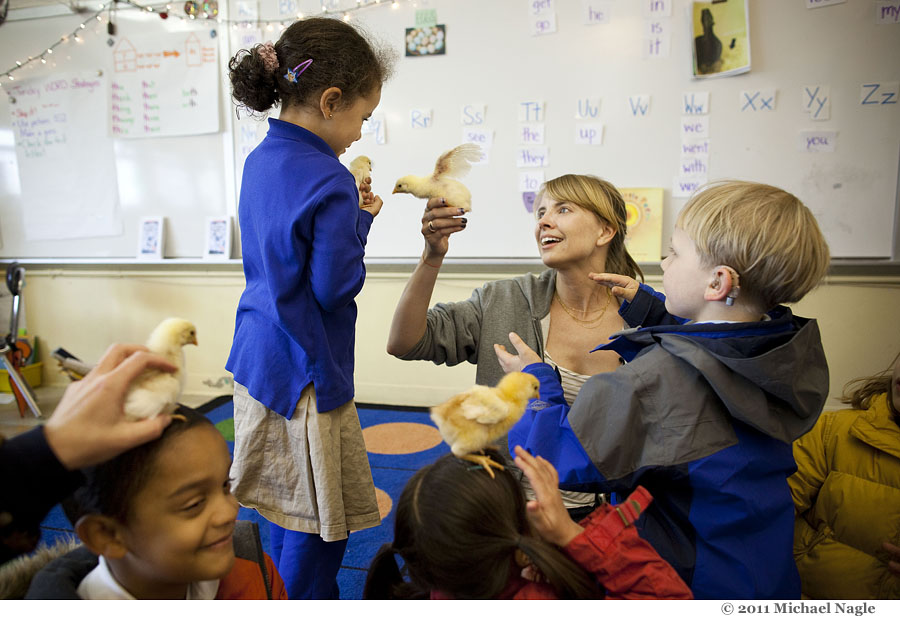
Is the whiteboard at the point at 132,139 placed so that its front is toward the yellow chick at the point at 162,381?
yes

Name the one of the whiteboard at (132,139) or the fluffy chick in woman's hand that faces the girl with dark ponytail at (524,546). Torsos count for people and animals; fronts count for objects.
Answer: the whiteboard

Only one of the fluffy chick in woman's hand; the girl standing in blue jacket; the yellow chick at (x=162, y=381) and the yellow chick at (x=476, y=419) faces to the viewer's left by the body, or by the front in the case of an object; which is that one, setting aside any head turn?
the fluffy chick in woman's hand

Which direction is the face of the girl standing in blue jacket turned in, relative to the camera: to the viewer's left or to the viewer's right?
to the viewer's right

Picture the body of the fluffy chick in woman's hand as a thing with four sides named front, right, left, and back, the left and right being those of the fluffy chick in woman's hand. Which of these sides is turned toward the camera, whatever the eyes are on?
left

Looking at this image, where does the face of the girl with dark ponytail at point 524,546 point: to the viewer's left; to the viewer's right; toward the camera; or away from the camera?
away from the camera

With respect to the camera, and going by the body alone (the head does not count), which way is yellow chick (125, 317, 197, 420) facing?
to the viewer's right

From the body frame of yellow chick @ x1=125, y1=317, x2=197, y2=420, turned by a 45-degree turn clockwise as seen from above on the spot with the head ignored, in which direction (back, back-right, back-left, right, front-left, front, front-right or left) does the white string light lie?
back-left

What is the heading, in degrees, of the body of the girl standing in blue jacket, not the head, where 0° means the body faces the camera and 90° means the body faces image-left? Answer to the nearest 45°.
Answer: approximately 225°

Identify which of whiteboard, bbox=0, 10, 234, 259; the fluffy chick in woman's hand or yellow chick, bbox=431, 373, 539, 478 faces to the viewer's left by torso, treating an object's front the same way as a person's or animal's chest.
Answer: the fluffy chick in woman's hand
